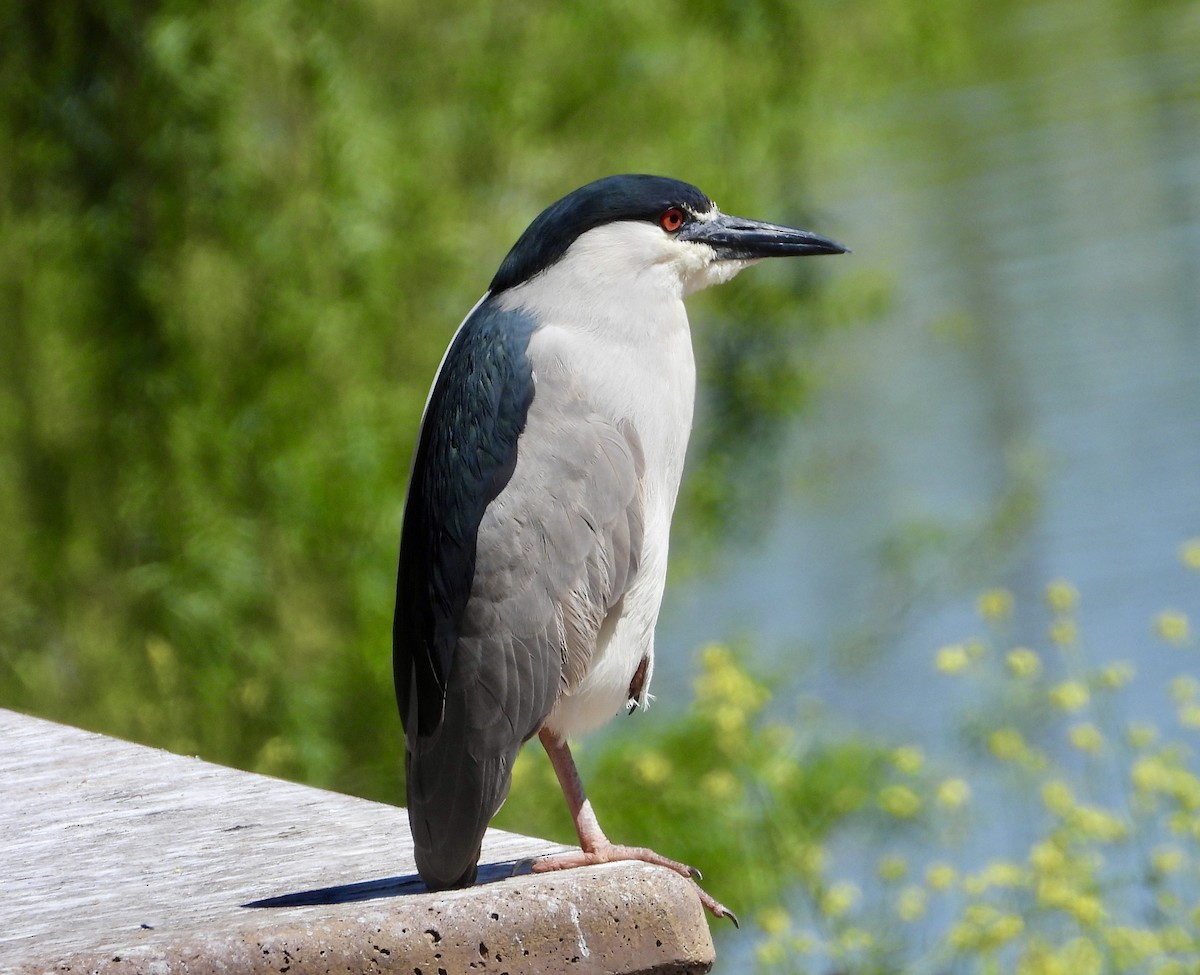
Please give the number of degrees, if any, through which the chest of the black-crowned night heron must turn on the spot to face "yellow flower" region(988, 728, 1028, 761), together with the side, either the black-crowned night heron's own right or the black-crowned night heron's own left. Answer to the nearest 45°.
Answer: approximately 45° to the black-crowned night heron's own left

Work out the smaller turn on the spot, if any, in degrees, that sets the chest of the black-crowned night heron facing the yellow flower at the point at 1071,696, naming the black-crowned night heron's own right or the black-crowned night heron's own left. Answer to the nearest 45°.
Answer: approximately 45° to the black-crowned night heron's own left

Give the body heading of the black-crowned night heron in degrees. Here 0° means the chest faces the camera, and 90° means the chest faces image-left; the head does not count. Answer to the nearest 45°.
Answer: approximately 270°

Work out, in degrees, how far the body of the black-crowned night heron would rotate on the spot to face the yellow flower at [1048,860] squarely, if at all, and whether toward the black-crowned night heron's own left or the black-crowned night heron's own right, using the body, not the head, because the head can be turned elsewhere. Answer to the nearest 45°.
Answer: approximately 45° to the black-crowned night heron's own left
